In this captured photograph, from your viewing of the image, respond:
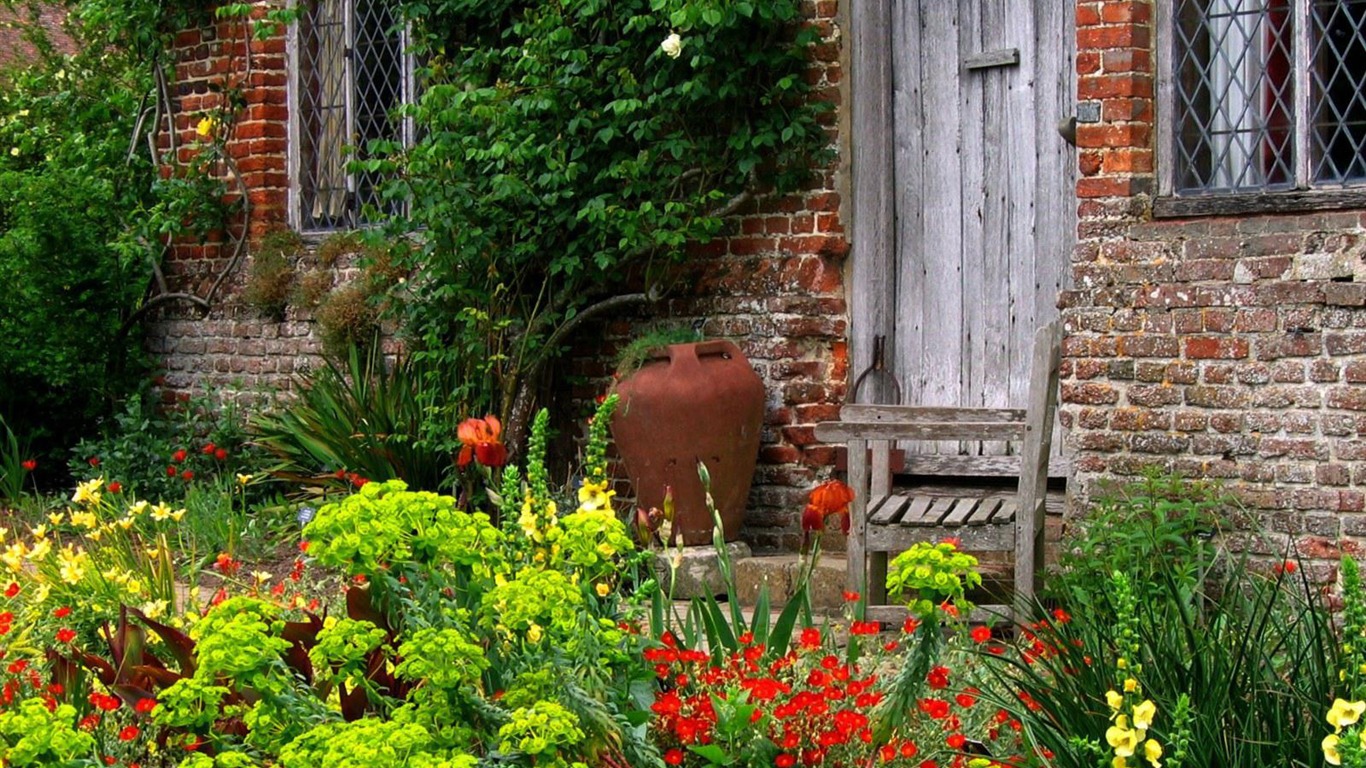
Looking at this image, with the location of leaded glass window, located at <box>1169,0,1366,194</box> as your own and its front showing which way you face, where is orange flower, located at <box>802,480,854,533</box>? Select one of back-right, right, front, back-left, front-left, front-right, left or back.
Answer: front-right

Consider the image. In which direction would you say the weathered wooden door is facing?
toward the camera

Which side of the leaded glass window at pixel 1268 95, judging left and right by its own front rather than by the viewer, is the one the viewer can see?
front

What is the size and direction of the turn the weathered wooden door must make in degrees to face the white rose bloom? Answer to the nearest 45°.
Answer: approximately 90° to its right

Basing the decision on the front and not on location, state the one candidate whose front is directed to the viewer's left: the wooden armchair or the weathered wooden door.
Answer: the wooden armchair

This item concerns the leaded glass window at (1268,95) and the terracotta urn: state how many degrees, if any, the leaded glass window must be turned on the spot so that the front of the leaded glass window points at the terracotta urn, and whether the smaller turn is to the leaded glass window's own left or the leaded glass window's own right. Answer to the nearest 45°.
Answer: approximately 90° to the leaded glass window's own right

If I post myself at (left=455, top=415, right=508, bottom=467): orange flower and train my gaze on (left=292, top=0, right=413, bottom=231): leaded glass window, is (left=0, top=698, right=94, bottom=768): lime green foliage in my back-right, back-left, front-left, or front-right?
back-left

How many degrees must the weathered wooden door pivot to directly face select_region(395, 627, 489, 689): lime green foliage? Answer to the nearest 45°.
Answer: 0° — it already faces it

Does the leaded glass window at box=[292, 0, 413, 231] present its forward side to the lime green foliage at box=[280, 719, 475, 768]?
yes

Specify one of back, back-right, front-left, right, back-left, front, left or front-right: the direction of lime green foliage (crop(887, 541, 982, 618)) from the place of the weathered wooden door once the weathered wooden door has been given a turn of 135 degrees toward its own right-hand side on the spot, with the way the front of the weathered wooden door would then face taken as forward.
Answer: back-left
